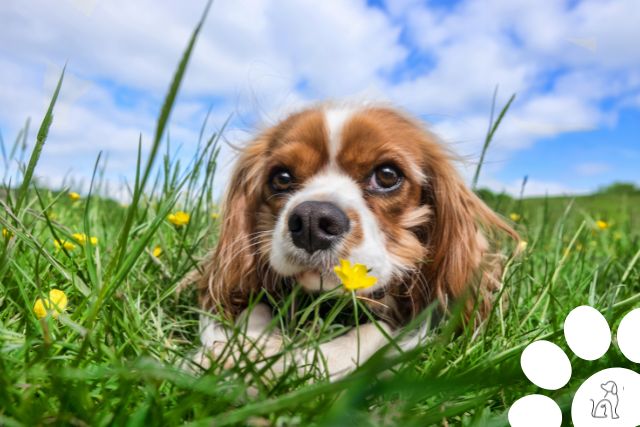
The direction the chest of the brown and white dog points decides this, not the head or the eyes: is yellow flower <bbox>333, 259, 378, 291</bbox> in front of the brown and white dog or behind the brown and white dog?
in front

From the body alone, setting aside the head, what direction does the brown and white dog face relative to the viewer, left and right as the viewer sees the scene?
facing the viewer

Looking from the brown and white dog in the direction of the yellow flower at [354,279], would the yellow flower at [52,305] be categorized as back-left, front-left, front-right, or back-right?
front-right

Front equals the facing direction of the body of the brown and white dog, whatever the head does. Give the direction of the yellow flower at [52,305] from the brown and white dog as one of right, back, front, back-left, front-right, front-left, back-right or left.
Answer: front-right
